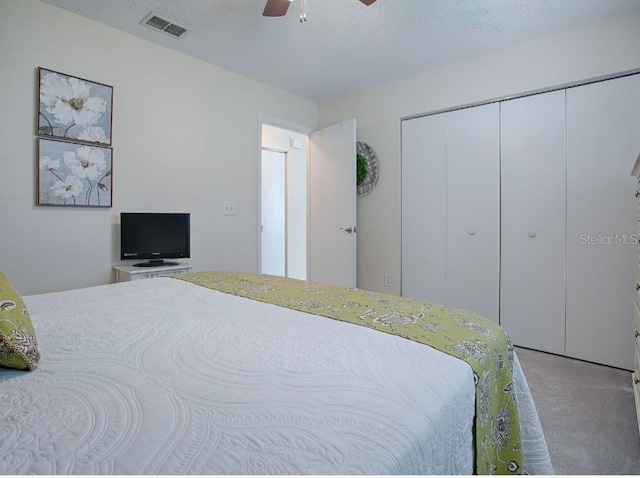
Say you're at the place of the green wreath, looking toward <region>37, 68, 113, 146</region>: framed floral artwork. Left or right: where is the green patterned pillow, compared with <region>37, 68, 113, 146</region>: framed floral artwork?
left

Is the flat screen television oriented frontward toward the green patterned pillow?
yes

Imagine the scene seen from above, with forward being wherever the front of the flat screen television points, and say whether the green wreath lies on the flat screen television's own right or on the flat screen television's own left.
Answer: on the flat screen television's own left

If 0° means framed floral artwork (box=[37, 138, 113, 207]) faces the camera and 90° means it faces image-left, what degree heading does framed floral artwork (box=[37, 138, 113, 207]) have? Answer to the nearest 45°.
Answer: approximately 315°

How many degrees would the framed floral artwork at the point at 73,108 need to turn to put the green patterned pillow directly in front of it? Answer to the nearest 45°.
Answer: approximately 45° to its right

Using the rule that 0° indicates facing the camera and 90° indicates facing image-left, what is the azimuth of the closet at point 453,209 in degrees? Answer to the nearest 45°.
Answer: approximately 45°

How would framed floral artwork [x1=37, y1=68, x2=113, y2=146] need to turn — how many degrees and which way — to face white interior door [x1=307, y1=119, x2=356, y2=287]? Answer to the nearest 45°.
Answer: approximately 45° to its left
